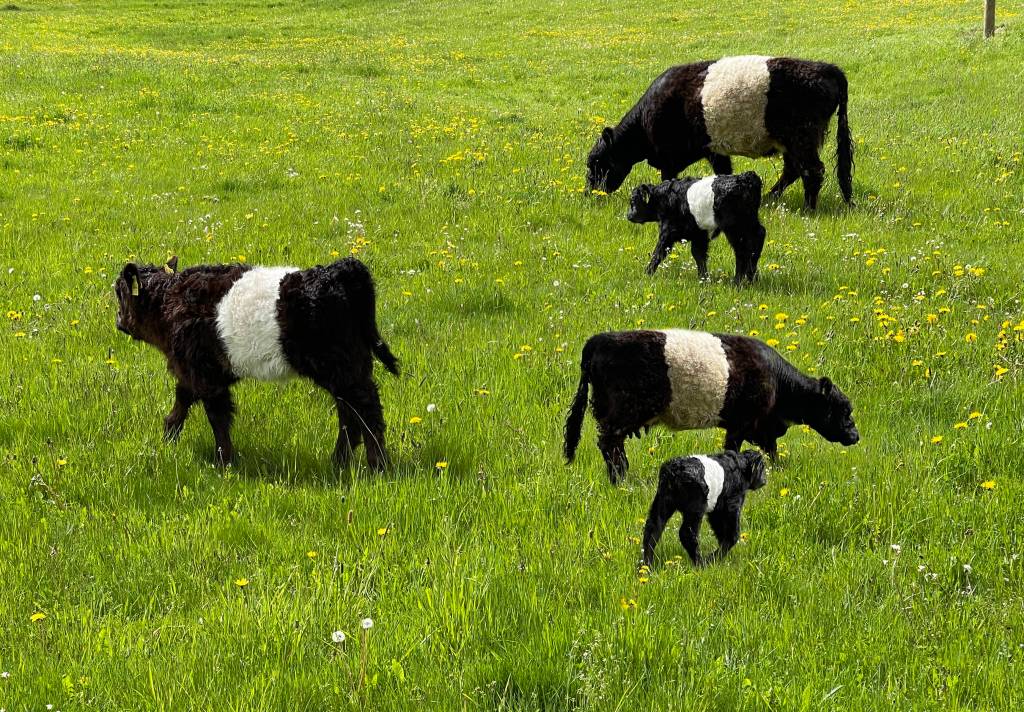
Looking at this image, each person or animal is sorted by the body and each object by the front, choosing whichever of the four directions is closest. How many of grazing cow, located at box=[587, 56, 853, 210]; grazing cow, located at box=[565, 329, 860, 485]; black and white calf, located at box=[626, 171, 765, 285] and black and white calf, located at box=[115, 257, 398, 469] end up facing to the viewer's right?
1

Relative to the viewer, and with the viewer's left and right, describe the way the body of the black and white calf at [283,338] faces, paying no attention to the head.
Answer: facing to the left of the viewer

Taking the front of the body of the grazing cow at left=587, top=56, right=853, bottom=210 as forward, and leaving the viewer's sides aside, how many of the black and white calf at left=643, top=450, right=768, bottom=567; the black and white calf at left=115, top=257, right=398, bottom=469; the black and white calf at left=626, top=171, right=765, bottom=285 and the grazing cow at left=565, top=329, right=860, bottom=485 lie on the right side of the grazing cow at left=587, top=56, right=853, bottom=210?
0

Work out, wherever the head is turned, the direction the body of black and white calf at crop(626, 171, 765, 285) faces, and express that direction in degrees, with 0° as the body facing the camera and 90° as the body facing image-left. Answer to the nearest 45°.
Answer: approximately 90°

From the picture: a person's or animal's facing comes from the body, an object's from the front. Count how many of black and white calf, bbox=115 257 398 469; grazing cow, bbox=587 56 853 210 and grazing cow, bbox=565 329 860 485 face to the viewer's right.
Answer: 1

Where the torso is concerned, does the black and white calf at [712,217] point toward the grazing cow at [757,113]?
no

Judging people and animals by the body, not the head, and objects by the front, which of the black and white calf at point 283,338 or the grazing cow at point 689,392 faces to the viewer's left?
the black and white calf

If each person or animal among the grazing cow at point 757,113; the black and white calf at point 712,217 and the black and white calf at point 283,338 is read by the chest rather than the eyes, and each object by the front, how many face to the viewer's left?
3

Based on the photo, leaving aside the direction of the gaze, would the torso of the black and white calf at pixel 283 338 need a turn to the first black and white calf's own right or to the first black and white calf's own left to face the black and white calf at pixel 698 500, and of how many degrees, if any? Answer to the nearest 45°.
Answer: approximately 135° to the first black and white calf's own left

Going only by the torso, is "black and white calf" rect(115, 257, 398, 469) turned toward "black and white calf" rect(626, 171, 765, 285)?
no

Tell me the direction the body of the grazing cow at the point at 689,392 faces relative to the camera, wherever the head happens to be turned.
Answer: to the viewer's right

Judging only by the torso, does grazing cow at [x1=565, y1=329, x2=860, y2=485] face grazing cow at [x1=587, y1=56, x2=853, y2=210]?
no

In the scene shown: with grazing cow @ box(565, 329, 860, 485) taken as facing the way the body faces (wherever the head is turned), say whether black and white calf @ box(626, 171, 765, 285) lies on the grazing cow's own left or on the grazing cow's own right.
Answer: on the grazing cow's own left

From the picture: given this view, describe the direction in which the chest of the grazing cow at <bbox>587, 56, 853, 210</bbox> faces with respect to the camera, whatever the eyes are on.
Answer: to the viewer's left

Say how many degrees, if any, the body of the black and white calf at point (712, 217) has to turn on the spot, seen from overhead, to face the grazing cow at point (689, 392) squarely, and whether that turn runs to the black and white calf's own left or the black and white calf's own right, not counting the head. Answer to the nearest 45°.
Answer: approximately 90° to the black and white calf's own left
